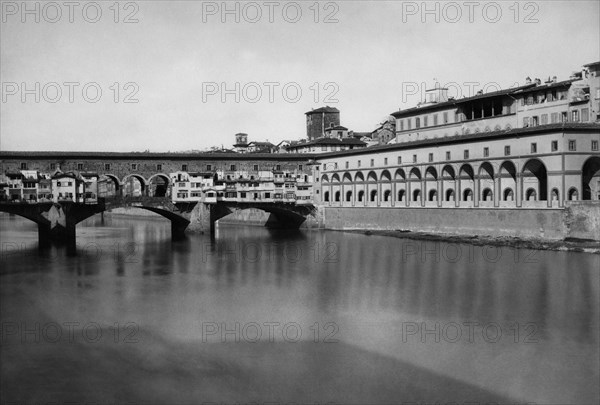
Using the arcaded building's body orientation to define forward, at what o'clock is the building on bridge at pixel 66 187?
The building on bridge is roughly at 1 o'clock from the arcaded building.

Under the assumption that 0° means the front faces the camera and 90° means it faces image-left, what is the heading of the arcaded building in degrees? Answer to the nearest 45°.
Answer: approximately 45°
